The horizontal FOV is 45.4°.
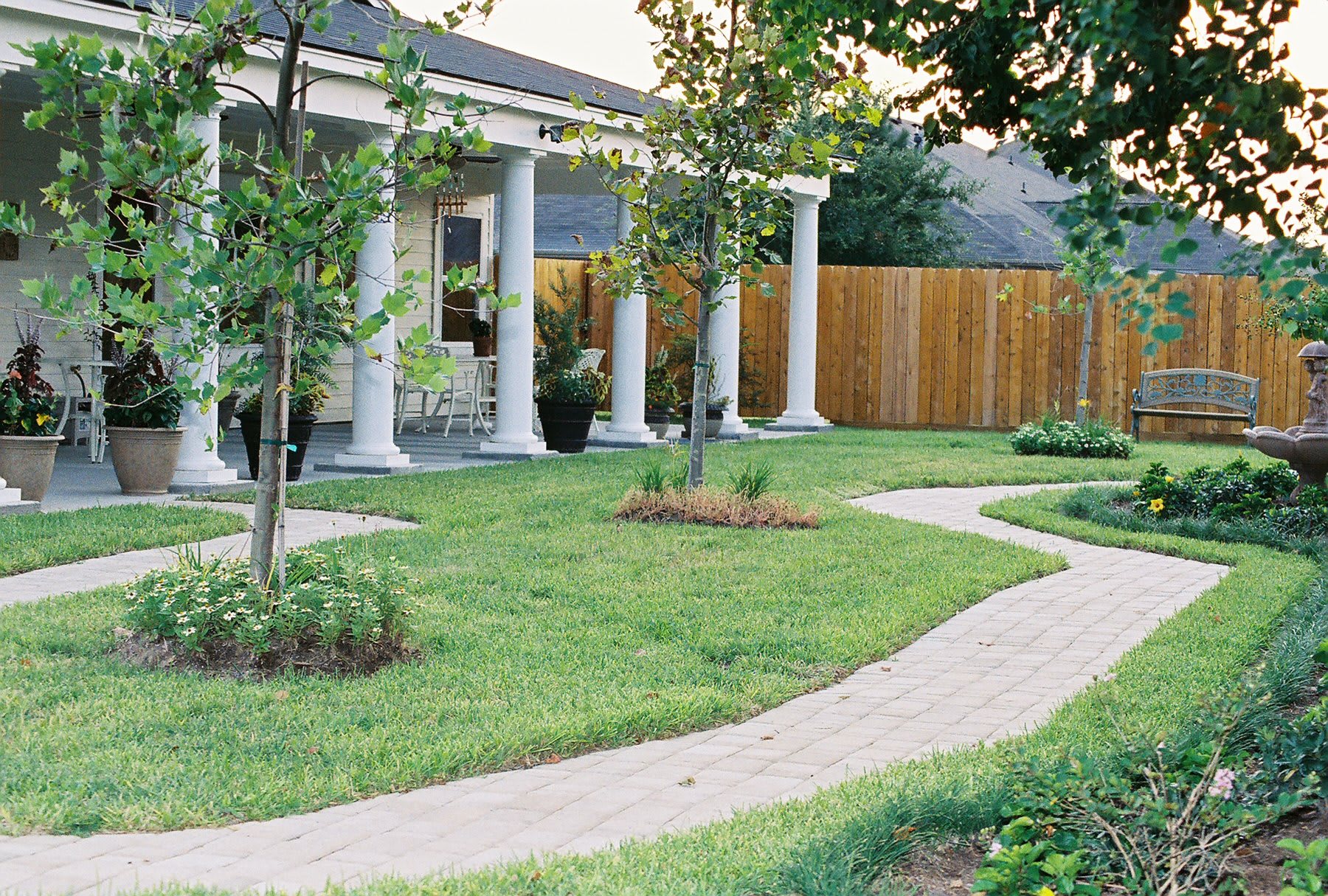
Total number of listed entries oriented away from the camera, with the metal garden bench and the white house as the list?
0

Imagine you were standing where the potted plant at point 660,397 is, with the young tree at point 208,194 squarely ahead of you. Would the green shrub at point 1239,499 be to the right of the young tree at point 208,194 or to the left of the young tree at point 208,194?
left

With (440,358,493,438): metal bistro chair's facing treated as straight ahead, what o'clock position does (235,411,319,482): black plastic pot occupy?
The black plastic pot is roughly at 11 o'clock from the metal bistro chair.

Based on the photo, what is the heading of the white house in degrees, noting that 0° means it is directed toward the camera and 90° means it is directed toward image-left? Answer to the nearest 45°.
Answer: approximately 315°

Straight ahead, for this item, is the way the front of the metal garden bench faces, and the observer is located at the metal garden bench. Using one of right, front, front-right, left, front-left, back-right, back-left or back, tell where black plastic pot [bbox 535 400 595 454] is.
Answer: front-right

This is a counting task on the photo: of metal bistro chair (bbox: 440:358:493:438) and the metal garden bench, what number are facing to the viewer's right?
0

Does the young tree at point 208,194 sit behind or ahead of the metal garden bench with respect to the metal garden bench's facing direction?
ahead

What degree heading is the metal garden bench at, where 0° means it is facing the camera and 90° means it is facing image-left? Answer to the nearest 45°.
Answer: approximately 0°
